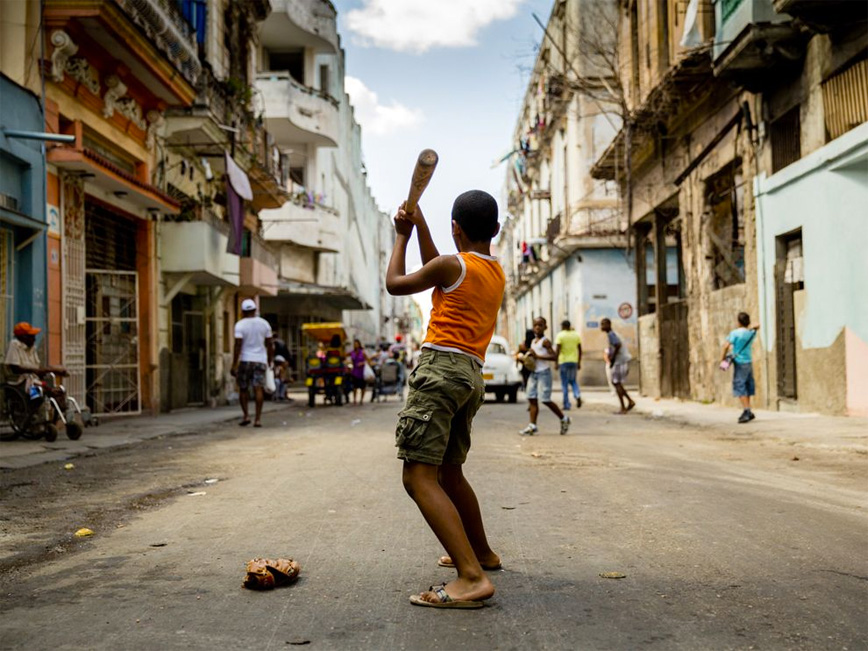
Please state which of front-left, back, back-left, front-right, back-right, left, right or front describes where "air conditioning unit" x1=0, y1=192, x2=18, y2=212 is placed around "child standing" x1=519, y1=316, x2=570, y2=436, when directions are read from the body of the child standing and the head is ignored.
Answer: front-right

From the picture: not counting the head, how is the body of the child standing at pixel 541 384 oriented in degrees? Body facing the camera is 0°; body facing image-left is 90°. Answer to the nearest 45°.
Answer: approximately 45°

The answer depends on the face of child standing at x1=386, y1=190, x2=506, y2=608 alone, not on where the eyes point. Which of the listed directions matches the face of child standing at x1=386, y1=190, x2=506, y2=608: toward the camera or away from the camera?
away from the camera

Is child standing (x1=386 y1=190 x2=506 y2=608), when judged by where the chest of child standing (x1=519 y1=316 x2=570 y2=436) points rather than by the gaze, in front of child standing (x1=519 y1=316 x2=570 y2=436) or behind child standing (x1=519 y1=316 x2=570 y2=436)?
in front

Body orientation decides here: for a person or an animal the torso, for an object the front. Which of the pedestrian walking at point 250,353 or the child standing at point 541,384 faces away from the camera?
the pedestrian walking

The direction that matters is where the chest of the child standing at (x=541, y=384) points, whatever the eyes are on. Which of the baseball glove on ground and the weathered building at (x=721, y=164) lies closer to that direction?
the baseball glove on ground

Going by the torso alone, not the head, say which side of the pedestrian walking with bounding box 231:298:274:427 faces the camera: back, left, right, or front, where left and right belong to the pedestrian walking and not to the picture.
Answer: back
